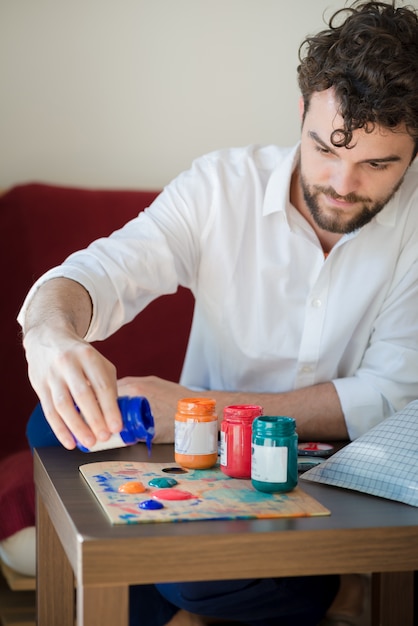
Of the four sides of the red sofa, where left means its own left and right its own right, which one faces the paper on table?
front

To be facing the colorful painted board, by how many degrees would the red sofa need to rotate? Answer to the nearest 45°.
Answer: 0° — it already faces it

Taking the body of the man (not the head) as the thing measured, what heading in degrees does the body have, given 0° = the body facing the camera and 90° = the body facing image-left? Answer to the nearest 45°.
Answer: approximately 0°

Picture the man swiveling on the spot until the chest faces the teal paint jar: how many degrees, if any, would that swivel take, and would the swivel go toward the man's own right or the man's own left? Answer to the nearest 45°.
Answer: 0° — they already face it

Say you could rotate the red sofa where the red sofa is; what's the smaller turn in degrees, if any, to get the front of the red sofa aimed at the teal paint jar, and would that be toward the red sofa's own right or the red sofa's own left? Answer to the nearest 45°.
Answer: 0° — it already faces it

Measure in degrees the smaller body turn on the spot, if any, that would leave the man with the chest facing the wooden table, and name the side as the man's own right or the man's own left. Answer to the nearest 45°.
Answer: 0° — they already face it

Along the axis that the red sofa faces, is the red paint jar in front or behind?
in front

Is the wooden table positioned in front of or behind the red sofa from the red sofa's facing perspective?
in front
